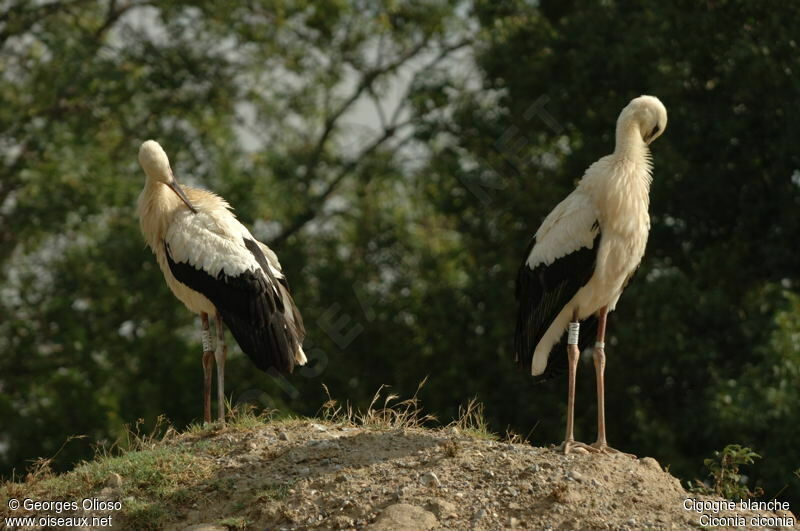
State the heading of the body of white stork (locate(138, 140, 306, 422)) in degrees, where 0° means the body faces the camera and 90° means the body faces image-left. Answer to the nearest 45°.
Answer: approximately 90°

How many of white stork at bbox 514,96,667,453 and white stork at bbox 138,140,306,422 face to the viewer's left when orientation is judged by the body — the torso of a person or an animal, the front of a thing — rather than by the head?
1

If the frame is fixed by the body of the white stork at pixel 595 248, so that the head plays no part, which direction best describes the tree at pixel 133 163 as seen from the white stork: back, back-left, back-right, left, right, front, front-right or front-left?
back

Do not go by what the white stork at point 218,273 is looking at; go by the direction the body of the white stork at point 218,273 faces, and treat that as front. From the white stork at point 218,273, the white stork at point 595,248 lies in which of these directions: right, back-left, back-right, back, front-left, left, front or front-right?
back-left

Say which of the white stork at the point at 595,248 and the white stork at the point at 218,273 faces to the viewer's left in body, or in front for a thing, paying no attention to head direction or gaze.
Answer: the white stork at the point at 218,273

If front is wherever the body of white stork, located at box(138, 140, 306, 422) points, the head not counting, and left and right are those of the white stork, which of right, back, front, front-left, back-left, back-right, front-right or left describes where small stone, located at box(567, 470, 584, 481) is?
back-left

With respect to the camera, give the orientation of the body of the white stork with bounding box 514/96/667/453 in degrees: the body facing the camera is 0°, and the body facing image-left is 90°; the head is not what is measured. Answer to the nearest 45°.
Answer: approximately 315°

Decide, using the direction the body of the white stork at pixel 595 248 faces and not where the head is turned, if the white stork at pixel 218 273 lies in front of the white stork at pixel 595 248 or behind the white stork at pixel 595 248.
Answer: behind

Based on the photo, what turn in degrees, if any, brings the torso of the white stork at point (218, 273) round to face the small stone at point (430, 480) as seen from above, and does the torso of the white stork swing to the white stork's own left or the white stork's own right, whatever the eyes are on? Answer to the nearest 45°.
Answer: approximately 135° to the white stork's own left
